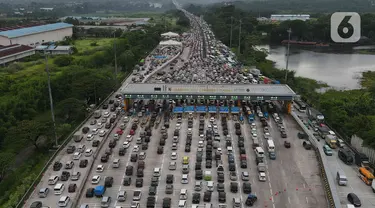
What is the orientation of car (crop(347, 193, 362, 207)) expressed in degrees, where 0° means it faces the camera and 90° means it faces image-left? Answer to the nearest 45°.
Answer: approximately 315°

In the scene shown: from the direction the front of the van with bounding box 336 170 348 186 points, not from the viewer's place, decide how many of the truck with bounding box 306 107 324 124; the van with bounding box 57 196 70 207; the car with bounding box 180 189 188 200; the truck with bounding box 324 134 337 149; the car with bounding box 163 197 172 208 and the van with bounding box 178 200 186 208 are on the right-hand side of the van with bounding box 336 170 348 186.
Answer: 4

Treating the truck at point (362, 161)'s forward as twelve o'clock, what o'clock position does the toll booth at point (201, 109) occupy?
The toll booth is roughly at 5 o'clock from the truck.

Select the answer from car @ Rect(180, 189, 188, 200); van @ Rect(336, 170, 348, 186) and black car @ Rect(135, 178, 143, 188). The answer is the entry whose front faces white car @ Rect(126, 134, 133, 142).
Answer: the black car

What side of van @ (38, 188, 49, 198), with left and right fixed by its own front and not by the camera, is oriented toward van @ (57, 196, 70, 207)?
left

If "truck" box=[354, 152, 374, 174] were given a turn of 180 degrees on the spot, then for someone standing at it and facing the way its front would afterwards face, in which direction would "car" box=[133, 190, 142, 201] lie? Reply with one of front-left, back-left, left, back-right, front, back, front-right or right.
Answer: left

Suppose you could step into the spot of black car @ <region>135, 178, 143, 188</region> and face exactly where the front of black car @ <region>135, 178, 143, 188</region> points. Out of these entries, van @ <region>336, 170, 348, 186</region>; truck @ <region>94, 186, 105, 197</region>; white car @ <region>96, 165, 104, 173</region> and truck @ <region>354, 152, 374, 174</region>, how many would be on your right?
2

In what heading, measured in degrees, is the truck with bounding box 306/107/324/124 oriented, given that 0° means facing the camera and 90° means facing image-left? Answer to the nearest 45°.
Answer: approximately 315°

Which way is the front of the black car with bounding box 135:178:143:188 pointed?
away from the camera

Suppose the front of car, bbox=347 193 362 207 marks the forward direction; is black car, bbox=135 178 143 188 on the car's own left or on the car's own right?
on the car's own right

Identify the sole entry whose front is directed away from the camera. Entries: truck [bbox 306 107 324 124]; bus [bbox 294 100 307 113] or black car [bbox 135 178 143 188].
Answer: the black car

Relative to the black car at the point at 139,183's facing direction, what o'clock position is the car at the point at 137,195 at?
The car is roughly at 6 o'clock from the black car.

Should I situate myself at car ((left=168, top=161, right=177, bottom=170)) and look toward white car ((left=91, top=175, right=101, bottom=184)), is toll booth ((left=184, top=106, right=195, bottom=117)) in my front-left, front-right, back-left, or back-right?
back-right

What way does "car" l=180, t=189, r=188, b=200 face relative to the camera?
toward the camera

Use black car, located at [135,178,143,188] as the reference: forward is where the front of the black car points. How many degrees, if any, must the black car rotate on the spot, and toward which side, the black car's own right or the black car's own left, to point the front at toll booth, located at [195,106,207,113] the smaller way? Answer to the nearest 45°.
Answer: approximately 45° to the black car's own right
